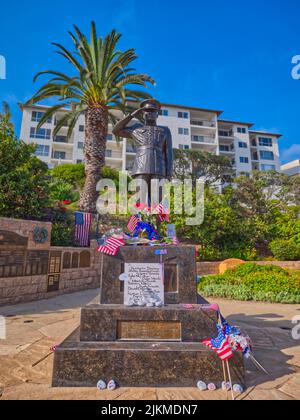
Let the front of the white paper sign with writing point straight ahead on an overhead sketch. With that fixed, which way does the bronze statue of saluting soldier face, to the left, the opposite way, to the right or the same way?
the same way

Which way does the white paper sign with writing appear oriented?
toward the camera

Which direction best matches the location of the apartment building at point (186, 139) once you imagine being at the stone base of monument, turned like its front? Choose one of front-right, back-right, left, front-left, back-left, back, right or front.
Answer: back

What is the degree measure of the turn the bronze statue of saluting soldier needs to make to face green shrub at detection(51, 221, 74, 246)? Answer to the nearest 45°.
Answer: approximately 135° to its right

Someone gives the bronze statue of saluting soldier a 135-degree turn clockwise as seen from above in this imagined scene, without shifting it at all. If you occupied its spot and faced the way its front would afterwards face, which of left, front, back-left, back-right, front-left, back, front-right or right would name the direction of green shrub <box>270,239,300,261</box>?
right

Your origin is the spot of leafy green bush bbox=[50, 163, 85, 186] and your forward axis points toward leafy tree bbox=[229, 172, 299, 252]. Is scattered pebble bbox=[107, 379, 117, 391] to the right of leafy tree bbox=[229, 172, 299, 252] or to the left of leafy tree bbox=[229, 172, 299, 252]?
right

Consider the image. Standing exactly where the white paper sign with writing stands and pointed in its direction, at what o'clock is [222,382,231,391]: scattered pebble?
The scattered pebble is roughly at 10 o'clock from the white paper sign with writing.

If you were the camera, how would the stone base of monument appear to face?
facing the viewer

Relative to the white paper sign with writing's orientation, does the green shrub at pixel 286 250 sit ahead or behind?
behind

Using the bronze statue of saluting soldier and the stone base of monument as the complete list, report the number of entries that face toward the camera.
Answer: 2

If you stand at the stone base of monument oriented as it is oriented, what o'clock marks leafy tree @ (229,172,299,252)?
The leafy tree is roughly at 7 o'clock from the stone base of monument.

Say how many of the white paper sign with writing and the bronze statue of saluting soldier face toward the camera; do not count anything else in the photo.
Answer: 2
